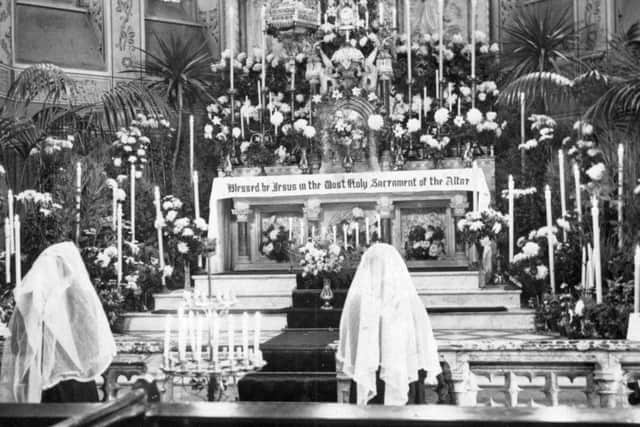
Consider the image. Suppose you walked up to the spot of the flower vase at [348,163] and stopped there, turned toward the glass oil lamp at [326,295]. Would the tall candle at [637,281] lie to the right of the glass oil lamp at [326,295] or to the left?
left

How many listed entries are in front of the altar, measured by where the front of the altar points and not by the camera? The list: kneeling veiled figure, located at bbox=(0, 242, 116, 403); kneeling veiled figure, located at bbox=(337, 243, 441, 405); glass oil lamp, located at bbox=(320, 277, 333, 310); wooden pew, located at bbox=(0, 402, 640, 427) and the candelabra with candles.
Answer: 5

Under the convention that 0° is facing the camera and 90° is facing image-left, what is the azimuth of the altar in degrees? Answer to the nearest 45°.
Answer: approximately 0°

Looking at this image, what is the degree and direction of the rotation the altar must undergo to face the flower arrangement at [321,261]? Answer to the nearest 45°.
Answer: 0° — it already faces it

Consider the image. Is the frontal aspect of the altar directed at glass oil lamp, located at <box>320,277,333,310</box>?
yes

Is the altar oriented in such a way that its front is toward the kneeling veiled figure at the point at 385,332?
yes

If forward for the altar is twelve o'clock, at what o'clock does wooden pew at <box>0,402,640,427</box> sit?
The wooden pew is roughly at 12 o'clock from the altar.

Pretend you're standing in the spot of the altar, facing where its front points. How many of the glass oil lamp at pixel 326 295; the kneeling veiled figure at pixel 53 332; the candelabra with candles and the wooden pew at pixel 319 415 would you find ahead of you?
4

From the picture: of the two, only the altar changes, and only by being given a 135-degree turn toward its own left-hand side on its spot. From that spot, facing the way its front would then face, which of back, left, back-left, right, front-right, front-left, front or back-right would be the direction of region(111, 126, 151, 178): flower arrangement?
back-left

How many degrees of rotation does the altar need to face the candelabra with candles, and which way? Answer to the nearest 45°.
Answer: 0° — it already faces it
